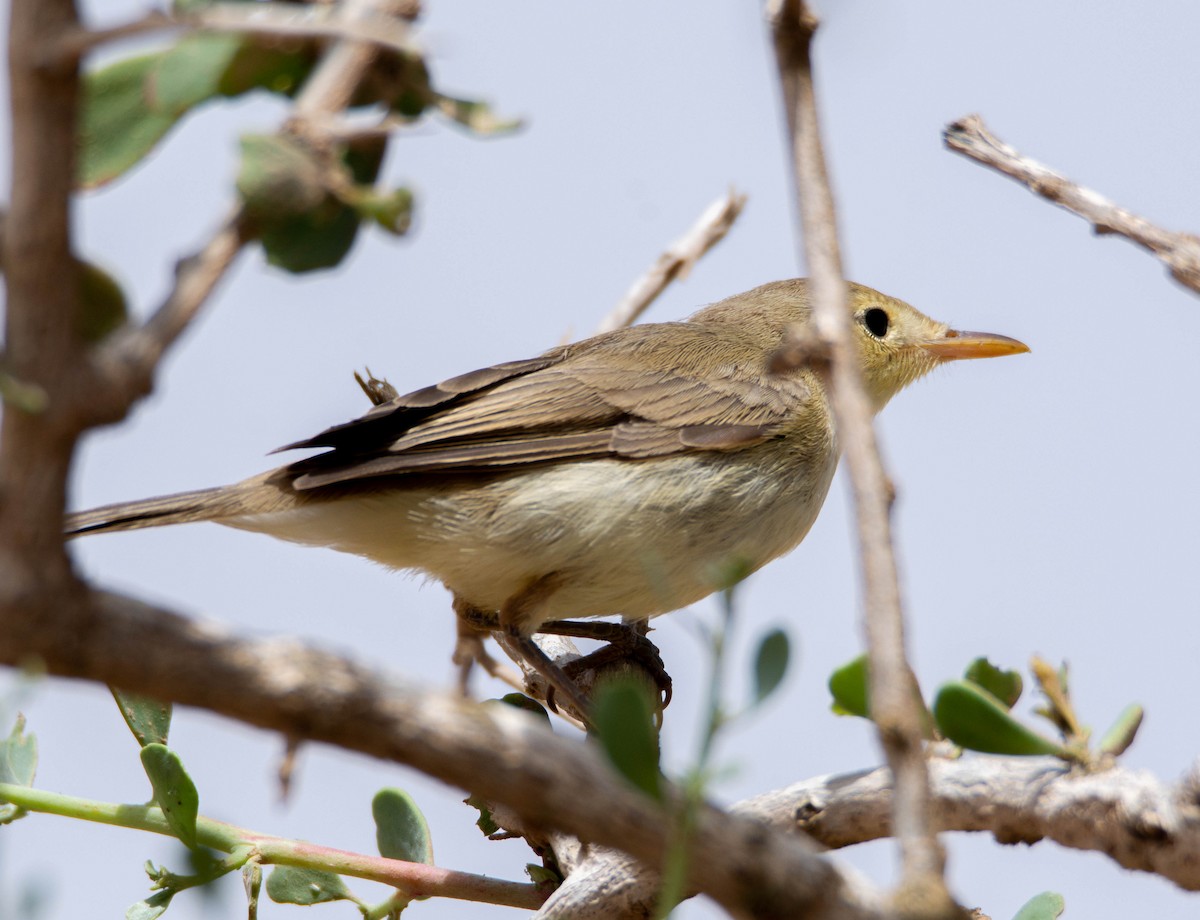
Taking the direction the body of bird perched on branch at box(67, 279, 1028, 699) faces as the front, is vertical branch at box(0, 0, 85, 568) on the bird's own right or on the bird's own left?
on the bird's own right

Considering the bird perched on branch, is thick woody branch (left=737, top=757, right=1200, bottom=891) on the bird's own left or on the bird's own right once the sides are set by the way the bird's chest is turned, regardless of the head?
on the bird's own right

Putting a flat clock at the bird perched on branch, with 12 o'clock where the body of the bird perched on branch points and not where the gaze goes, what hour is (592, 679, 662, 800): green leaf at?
The green leaf is roughly at 3 o'clock from the bird perched on branch.

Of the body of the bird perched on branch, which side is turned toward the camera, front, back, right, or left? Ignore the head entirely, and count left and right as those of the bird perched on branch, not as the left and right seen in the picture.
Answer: right

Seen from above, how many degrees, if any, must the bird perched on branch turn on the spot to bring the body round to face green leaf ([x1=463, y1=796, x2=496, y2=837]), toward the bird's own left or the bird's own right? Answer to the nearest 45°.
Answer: approximately 90° to the bird's own right

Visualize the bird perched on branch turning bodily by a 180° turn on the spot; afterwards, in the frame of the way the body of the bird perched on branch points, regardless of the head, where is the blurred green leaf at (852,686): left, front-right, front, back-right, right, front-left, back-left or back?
back

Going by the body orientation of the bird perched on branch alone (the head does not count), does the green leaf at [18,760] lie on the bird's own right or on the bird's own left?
on the bird's own right

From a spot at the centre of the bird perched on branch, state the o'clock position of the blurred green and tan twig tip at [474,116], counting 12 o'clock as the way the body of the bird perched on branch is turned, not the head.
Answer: The blurred green and tan twig tip is roughly at 3 o'clock from the bird perched on branch.

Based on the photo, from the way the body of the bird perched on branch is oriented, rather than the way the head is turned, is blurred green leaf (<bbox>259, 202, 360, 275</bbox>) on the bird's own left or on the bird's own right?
on the bird's own right

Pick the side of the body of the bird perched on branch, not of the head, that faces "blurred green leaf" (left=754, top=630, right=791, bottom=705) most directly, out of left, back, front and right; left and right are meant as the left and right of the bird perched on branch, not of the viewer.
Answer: right
